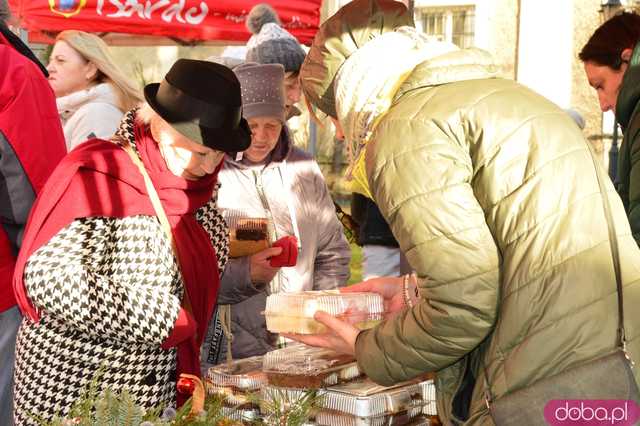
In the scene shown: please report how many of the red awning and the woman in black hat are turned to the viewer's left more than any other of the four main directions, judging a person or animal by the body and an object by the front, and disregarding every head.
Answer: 0

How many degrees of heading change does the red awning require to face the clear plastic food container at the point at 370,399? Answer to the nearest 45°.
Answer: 0° — it already faces it

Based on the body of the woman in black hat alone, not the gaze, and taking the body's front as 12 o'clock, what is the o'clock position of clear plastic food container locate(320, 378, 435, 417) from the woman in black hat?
The clear plastic food container is roughly at 12 o'clock from the woman in black hat.

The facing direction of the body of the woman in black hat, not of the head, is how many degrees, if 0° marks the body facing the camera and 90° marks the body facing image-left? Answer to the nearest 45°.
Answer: approximately 315°

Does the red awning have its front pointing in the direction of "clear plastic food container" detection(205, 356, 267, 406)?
yes

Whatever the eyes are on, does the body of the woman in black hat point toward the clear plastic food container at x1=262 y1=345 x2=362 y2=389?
yes

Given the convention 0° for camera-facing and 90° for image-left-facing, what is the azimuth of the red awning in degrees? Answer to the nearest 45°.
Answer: approximately 0°

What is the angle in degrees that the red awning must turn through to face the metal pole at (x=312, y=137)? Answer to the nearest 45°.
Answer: approximately 45° to its left

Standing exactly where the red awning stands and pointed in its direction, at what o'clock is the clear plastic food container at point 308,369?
The clear plastic food container is roughly at 12 o'clock from the red awning.
